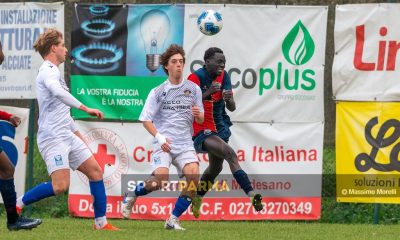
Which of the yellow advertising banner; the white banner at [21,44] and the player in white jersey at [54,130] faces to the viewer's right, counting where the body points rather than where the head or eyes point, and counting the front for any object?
the player in white jersey

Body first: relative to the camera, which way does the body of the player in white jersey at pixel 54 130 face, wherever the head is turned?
to the viewer's right

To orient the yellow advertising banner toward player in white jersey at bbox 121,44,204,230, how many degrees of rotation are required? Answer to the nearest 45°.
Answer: approximately 45° to its right

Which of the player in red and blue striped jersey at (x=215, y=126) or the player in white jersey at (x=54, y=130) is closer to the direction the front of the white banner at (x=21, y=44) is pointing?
the player in white jersey

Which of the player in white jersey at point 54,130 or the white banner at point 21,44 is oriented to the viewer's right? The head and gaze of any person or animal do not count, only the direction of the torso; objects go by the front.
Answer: the player in white jersey

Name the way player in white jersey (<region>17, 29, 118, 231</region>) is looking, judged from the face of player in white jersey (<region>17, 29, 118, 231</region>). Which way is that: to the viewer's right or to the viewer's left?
to the viewer's right

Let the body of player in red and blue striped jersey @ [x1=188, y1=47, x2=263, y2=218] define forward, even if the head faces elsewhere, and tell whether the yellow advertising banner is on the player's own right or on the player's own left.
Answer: on the player's own left

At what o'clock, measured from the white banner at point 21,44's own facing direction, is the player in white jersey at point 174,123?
The player in white jersey is roughly at 11 o'clock from the white banner.

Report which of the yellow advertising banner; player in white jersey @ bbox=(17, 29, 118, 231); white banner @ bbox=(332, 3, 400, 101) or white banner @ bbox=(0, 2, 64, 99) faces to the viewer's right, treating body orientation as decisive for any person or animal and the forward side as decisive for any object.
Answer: the player in white jersey

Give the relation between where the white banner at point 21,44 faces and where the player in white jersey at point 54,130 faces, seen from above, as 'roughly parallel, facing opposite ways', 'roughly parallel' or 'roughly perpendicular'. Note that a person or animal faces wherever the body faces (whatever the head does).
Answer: roughly perpendicular

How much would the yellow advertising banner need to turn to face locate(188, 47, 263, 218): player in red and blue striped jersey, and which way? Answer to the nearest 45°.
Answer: approximately 45° to its right
